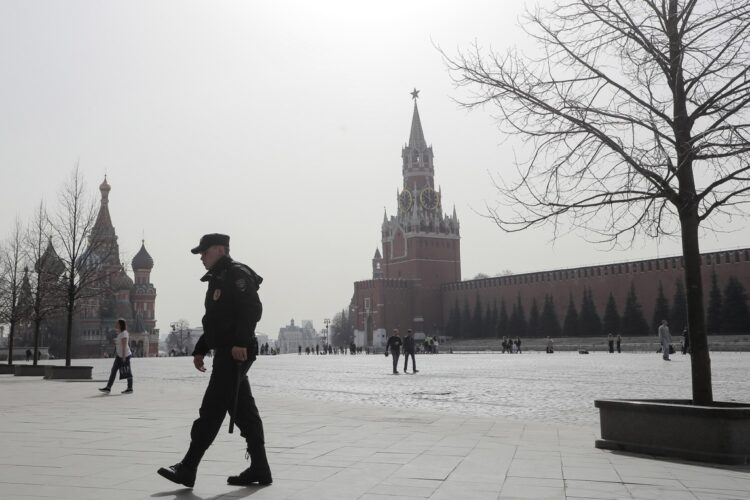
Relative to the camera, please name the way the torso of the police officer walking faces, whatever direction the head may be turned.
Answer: to the viewer's left

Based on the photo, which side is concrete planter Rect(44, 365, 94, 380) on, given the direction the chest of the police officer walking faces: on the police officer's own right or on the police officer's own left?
on the police officer's own right

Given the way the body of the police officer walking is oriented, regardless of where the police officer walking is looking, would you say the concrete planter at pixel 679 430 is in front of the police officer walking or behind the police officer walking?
behind

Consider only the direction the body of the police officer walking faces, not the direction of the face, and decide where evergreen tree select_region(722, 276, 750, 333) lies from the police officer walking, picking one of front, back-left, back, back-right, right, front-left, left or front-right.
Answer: back-right

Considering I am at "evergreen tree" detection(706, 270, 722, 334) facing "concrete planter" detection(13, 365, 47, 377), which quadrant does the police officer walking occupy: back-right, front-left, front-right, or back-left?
front-left

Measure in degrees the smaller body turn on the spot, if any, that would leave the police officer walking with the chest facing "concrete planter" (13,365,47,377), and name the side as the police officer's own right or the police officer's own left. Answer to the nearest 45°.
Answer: approximately 90° to the police officer's own right

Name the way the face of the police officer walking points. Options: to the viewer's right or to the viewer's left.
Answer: to the viewer's left

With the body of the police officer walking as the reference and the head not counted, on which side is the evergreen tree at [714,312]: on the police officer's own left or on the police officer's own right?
on the police officer's own right
